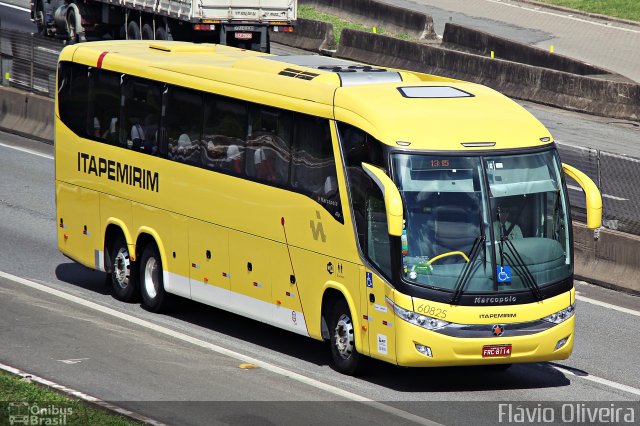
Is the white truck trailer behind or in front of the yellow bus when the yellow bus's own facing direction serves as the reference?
behind

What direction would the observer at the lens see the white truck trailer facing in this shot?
facing away from the viewer and to the left of the viewer

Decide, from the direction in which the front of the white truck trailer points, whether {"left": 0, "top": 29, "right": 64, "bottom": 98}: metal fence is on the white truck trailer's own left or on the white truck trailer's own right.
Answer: on the white truck trailer's own left

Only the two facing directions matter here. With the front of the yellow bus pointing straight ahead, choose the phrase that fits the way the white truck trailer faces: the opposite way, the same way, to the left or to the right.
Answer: the opposite way

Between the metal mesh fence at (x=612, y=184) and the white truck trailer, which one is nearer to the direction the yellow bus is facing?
the metal mesh fence

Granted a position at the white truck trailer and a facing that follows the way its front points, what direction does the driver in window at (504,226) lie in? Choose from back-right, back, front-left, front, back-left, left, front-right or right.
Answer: back-left

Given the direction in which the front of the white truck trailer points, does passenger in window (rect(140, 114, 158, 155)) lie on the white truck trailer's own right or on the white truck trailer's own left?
on the white truck trailer's own left

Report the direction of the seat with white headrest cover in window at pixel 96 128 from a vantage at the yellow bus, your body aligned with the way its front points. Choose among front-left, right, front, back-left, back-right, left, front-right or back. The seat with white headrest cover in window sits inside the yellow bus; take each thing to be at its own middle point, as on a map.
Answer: back

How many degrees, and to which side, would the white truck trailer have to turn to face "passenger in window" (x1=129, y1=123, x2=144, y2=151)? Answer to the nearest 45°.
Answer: approximately 135° to its left

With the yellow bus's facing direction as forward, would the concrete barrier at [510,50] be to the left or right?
on its left

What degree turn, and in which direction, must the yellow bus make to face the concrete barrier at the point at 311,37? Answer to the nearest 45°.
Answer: approximately 135° to its left

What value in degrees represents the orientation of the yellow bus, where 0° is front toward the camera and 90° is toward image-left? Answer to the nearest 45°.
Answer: approximately 315°
